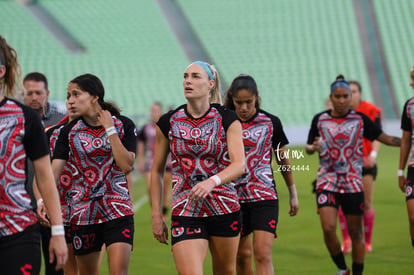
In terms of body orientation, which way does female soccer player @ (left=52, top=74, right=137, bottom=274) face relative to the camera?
toward the camera

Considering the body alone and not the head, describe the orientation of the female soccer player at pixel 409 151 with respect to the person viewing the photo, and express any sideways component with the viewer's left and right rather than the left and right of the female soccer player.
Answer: facing the viewer

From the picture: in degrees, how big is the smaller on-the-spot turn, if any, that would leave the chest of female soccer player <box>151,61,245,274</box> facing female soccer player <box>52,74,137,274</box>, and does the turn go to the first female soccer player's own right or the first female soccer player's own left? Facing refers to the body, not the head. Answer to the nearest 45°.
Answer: approximately 90° to the first female soccer player's own right

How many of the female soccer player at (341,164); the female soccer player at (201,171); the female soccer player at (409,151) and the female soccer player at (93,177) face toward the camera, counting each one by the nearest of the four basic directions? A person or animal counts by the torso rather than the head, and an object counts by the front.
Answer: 4

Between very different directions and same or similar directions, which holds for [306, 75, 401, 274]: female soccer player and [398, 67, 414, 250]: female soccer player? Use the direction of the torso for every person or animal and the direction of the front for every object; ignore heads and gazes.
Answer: same or similar directions

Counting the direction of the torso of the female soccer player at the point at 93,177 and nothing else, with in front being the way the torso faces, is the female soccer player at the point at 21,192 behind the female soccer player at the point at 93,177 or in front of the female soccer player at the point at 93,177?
in front

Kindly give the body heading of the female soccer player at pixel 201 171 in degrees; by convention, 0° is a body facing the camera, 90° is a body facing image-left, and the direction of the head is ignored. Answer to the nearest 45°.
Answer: approximately 0°

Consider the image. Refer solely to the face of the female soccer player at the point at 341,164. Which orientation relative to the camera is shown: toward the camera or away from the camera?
toward the camera

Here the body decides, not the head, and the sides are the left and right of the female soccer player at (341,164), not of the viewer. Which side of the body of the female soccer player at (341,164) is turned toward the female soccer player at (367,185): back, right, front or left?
back

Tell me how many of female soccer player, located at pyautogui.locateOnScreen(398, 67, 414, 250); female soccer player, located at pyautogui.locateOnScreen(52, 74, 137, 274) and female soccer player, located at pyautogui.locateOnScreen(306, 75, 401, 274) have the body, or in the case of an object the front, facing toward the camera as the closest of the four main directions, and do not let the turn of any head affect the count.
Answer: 3

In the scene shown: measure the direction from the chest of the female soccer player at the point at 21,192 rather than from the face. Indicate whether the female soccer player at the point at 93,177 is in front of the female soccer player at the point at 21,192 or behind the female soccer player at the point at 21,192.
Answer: behind

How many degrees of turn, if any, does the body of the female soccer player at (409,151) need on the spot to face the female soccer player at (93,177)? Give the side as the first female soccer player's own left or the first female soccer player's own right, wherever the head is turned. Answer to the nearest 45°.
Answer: approximately 45° to the first female soccer player's own right

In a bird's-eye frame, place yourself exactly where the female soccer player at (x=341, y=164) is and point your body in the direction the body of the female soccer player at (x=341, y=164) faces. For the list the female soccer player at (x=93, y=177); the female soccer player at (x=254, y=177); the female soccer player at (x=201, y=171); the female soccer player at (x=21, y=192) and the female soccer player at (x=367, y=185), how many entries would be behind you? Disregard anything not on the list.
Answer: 1
